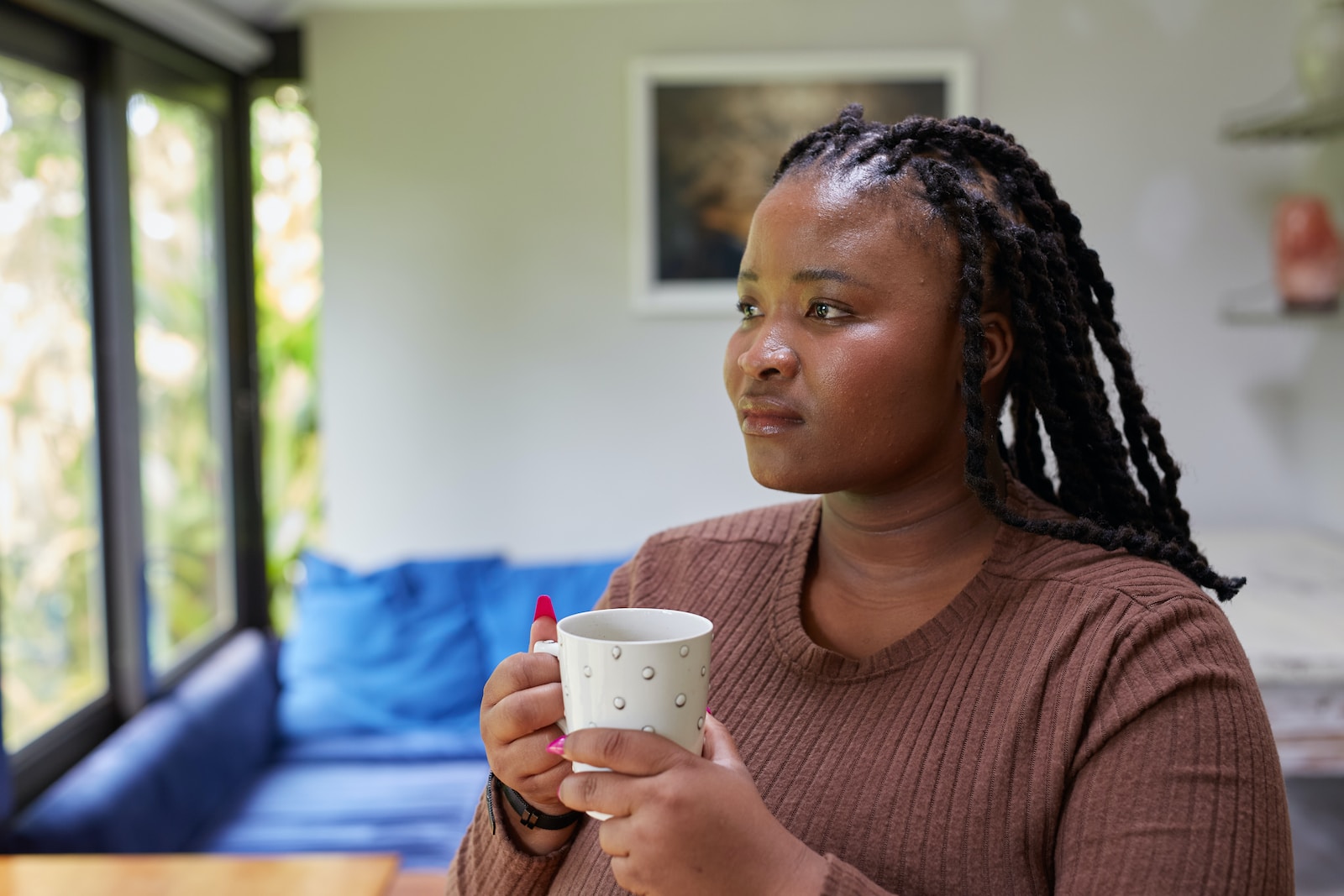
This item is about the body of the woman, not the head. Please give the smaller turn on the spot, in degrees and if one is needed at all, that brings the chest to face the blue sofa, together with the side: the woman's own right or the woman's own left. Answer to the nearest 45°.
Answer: approximately 90° to the woman's own right

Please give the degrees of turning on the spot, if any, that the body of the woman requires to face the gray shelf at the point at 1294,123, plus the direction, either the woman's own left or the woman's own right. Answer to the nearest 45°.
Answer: approximately 180°

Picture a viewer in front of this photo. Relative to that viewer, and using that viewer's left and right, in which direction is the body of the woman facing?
facing the viewer and to the left of the viewer

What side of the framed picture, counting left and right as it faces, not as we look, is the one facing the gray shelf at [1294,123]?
left

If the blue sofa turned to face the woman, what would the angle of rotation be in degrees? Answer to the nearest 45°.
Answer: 0° — it already faces them

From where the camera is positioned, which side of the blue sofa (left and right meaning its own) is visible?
front

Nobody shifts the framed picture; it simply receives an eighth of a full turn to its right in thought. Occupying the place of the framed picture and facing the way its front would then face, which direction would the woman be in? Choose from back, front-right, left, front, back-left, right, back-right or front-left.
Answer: front-left

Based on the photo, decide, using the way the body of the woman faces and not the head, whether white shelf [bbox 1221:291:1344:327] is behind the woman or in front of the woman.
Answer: behind

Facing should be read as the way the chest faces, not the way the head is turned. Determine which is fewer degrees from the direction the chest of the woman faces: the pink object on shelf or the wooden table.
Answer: the wooden table

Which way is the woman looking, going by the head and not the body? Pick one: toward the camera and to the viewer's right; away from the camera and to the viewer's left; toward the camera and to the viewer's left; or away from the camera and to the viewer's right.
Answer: toward the camera and to the viewer's left

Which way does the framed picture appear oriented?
toward the camera
